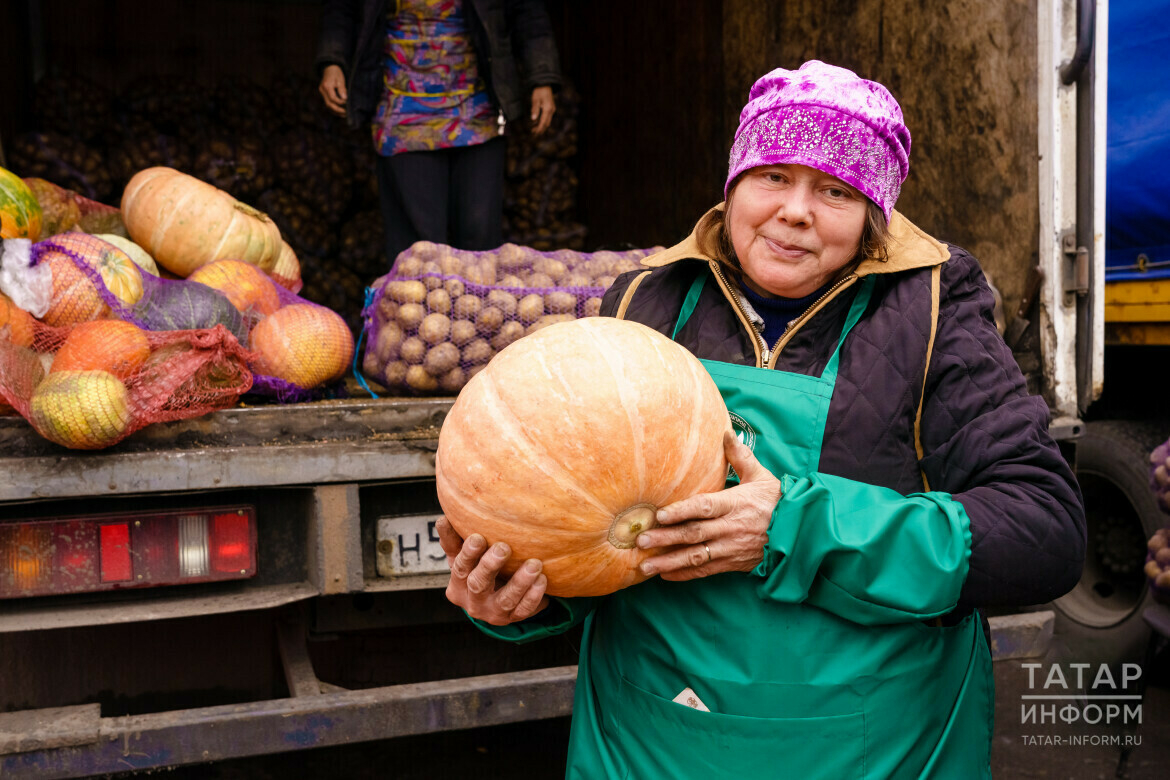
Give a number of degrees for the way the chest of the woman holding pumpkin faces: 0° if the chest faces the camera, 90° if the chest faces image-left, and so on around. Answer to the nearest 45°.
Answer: approximately 0°

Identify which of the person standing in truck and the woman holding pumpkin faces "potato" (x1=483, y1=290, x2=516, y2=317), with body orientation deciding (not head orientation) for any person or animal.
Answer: the person standing in truck

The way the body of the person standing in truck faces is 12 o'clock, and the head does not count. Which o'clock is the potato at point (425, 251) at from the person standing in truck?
The potato is roughly at 12 o'clock from the person standing in truck.

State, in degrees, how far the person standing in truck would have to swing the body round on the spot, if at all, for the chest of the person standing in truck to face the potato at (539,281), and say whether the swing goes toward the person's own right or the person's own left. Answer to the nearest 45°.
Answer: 0° — they already face it

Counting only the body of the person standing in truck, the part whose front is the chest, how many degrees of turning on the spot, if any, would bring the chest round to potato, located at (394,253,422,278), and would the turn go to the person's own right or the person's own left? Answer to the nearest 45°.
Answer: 0° — they already face it

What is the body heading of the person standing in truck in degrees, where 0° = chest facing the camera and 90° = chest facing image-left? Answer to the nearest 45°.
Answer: approximately 0°
